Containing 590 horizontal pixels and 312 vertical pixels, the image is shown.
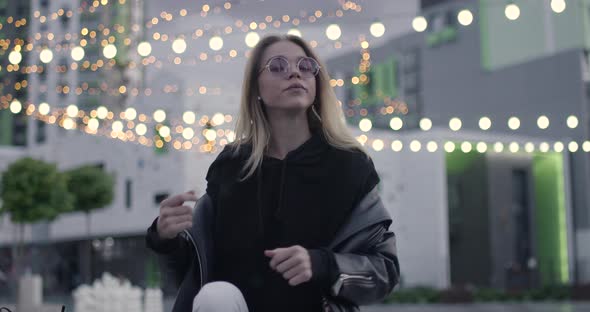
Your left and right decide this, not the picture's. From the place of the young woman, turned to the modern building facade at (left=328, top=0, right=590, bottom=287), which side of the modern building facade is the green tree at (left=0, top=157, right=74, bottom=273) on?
left

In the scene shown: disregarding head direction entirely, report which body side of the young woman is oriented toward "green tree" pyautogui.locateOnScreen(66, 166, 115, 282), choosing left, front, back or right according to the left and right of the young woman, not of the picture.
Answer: back

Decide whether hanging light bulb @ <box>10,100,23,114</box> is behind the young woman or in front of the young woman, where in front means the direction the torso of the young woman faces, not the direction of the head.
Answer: behind

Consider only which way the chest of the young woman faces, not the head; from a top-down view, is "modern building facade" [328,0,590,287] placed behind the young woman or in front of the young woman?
behind

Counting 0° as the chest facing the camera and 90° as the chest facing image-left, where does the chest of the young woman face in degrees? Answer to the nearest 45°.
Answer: approximately 0°

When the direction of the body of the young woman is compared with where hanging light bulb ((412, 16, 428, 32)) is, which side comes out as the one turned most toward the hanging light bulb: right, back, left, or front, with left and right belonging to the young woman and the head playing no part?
back
